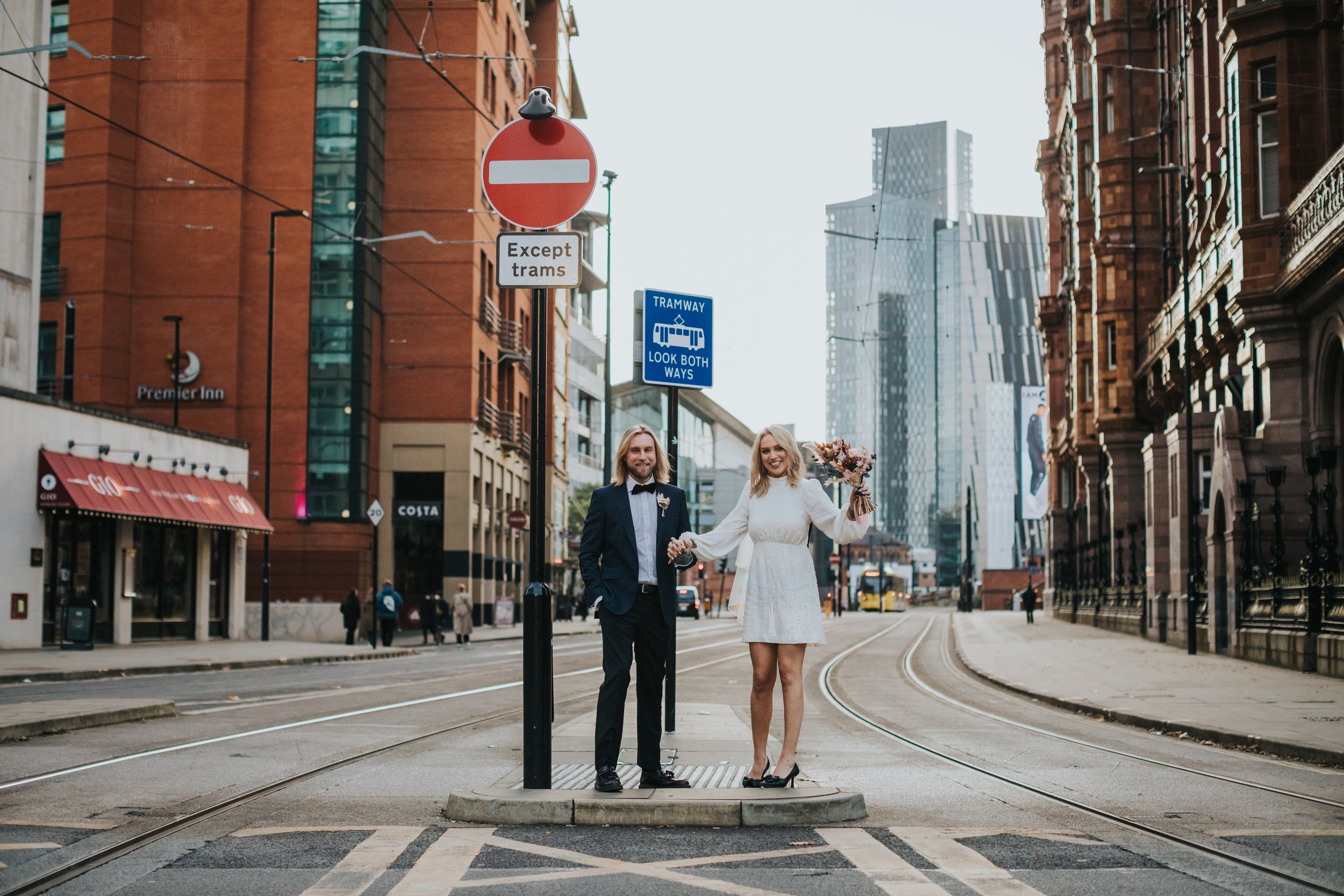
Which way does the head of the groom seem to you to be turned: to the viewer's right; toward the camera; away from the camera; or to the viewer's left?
toward the camera

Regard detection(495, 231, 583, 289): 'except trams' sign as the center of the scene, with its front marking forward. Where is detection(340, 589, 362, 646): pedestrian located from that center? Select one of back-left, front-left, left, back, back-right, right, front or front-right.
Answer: back

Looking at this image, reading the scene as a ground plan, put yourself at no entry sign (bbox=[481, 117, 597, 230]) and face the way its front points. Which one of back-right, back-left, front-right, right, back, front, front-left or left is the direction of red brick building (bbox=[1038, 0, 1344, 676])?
back-left

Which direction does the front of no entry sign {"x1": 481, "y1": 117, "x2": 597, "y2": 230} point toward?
toward the camera

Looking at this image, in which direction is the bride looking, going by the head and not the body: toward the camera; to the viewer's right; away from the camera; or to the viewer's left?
toward the camera

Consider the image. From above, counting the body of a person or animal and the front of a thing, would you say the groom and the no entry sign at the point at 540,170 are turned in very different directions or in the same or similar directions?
same or similar directions

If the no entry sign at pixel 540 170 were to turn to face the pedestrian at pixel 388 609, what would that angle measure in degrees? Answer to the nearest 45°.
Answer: approximately 180°

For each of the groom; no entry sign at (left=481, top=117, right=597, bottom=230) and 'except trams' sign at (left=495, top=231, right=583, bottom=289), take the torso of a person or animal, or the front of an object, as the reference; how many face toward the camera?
3

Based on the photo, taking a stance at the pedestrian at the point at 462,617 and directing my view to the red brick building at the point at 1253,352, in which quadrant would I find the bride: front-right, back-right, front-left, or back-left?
front-right

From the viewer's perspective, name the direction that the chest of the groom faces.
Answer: toward the camera

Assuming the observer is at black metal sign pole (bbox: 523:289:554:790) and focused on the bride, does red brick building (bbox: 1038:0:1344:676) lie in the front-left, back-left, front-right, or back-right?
front-left

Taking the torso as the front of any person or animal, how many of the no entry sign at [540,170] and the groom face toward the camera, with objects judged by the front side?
2

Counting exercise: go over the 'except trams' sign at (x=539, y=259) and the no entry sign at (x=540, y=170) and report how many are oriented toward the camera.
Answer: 2

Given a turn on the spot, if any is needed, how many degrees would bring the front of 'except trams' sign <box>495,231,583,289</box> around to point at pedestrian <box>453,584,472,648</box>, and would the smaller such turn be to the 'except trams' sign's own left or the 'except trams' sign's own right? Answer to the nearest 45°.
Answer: approximately 180°
